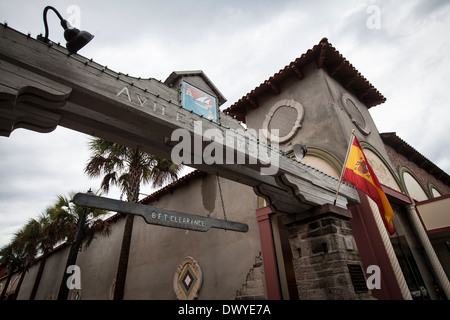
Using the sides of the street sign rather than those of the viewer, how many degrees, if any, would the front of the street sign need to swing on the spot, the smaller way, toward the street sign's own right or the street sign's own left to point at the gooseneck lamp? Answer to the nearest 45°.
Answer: approximately 90° to the street sign's own right

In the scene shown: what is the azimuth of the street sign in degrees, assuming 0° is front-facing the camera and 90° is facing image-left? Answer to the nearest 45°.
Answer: approximately 315°

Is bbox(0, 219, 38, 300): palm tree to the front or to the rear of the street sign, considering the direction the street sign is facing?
to the rear

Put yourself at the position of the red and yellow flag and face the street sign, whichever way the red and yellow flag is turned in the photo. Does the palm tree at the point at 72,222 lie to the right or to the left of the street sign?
right

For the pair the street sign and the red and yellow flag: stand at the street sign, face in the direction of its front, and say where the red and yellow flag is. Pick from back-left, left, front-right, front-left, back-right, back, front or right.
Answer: front-left
